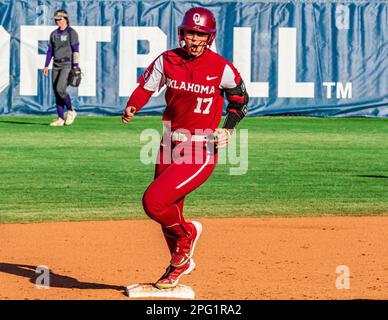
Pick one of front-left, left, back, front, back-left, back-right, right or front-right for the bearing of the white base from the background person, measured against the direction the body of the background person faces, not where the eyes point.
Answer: front-left

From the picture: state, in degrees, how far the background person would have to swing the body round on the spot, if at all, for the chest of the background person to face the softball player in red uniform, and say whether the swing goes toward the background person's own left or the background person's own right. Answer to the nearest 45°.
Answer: approximately 45° to the background person's own left
